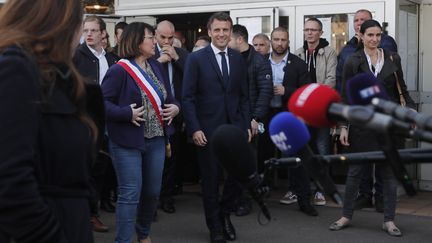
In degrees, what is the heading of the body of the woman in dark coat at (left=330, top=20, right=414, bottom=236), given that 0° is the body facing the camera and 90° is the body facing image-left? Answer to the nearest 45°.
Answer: approximately 0°

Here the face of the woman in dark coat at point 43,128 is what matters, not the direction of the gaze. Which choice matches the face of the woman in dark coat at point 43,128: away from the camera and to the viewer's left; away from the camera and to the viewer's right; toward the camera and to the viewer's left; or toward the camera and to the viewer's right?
away from the camera and to the viewer's right

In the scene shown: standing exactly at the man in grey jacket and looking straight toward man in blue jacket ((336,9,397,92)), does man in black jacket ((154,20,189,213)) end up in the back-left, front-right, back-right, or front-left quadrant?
back-right

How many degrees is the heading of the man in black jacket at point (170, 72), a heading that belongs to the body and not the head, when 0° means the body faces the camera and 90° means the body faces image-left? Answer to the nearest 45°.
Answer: approximately 0°

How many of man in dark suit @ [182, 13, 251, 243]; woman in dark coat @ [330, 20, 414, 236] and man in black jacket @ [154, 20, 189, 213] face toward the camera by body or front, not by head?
3

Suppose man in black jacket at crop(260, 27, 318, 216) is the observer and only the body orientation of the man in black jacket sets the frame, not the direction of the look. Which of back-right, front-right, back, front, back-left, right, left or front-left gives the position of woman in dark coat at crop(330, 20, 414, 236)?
left

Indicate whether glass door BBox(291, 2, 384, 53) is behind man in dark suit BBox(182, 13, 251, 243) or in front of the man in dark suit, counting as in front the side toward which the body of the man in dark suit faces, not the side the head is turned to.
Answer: behind

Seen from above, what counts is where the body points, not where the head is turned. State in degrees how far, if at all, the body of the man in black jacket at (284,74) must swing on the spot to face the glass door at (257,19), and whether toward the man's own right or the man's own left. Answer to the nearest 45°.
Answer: approximately 135° to the man's own right

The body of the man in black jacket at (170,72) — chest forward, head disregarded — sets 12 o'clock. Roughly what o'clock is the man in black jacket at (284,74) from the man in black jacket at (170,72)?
the man in black jacket at (284,74) is roughly at 9 o'clock from the man in black jacket at (170,72).

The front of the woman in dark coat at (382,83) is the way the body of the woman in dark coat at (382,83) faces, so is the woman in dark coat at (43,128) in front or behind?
in front

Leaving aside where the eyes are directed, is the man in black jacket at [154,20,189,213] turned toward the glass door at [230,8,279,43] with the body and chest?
no

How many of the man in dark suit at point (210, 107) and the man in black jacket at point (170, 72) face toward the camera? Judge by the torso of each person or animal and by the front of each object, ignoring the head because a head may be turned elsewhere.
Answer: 2

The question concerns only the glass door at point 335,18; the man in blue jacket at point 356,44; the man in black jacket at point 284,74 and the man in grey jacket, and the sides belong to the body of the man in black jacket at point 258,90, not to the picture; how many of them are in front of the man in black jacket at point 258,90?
0

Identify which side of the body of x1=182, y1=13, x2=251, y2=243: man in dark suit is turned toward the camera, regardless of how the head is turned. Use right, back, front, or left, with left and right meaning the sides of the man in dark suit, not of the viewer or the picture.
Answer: front

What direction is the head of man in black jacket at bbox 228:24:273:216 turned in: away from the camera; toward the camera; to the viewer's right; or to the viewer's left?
to the viewer's left
